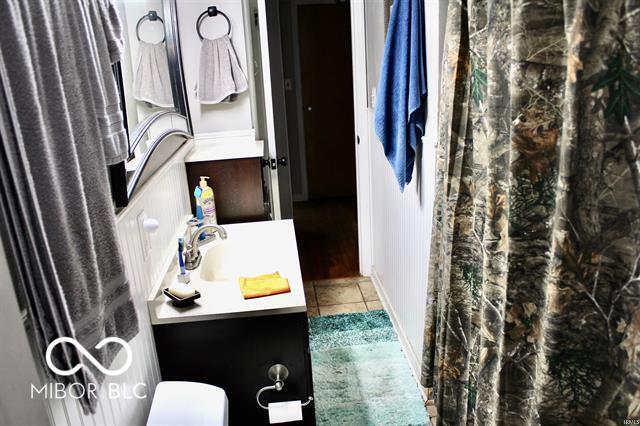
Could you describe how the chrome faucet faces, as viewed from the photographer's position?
facing to the right of the viewer

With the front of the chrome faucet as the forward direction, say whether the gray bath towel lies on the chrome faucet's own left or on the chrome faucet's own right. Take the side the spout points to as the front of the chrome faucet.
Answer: on the chrome faucet's own right

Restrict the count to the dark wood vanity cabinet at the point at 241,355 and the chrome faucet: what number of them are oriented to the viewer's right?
2

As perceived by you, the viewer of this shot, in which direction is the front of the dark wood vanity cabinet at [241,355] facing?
facing to the right of the viewer
